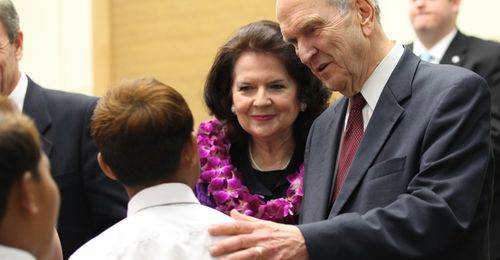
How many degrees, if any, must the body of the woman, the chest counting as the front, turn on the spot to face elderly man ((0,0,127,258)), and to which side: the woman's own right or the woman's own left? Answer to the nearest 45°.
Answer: approximately 90° to the woman's own right

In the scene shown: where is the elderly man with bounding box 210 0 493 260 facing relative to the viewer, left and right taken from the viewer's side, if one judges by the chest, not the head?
facing the viewer and to the left of the viewer

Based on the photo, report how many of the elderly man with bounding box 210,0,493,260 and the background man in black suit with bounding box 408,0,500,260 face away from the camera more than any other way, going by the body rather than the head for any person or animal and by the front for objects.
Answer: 0

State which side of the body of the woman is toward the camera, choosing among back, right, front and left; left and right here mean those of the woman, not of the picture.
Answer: front

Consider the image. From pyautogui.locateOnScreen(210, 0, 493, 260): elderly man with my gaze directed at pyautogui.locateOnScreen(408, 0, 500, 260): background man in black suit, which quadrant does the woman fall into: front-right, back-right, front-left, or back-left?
front-left

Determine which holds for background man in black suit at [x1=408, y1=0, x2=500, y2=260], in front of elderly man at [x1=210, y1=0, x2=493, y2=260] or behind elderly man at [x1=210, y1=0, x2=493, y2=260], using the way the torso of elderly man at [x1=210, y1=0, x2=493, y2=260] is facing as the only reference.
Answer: behind

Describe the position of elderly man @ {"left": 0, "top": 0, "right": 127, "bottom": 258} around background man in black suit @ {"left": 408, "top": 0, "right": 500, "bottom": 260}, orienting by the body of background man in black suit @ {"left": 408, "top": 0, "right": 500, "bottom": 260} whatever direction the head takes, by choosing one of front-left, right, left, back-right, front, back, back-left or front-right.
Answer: front

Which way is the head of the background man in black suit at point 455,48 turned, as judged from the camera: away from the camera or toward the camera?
toward the camera

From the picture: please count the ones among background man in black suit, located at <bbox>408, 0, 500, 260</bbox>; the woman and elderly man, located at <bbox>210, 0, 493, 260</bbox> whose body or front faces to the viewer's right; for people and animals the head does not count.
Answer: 0

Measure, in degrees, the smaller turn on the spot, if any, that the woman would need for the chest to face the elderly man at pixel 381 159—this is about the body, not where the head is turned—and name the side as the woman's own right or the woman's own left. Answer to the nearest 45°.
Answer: approximately 45° to the woman's own left

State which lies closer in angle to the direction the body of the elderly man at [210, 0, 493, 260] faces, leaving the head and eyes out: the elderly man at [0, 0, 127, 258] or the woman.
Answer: the elderly man

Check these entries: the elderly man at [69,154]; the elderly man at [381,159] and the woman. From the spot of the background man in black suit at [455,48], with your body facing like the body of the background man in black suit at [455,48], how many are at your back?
0

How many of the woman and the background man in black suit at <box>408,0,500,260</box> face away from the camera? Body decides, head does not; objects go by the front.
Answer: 0
